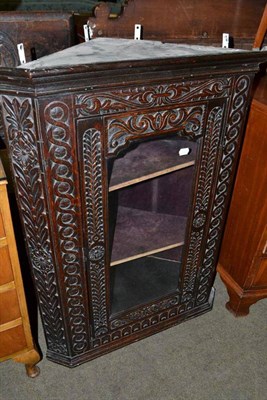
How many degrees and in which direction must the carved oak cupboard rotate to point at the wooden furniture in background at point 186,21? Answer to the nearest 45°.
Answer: approximately 135° to its left

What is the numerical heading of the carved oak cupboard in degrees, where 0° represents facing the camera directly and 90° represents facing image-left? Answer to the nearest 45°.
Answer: approximately 315°

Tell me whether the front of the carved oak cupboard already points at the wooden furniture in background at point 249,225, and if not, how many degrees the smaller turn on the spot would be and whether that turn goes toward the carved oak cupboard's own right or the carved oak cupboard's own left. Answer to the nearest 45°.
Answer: approximately 90° to the carved oak cupboard's own left
